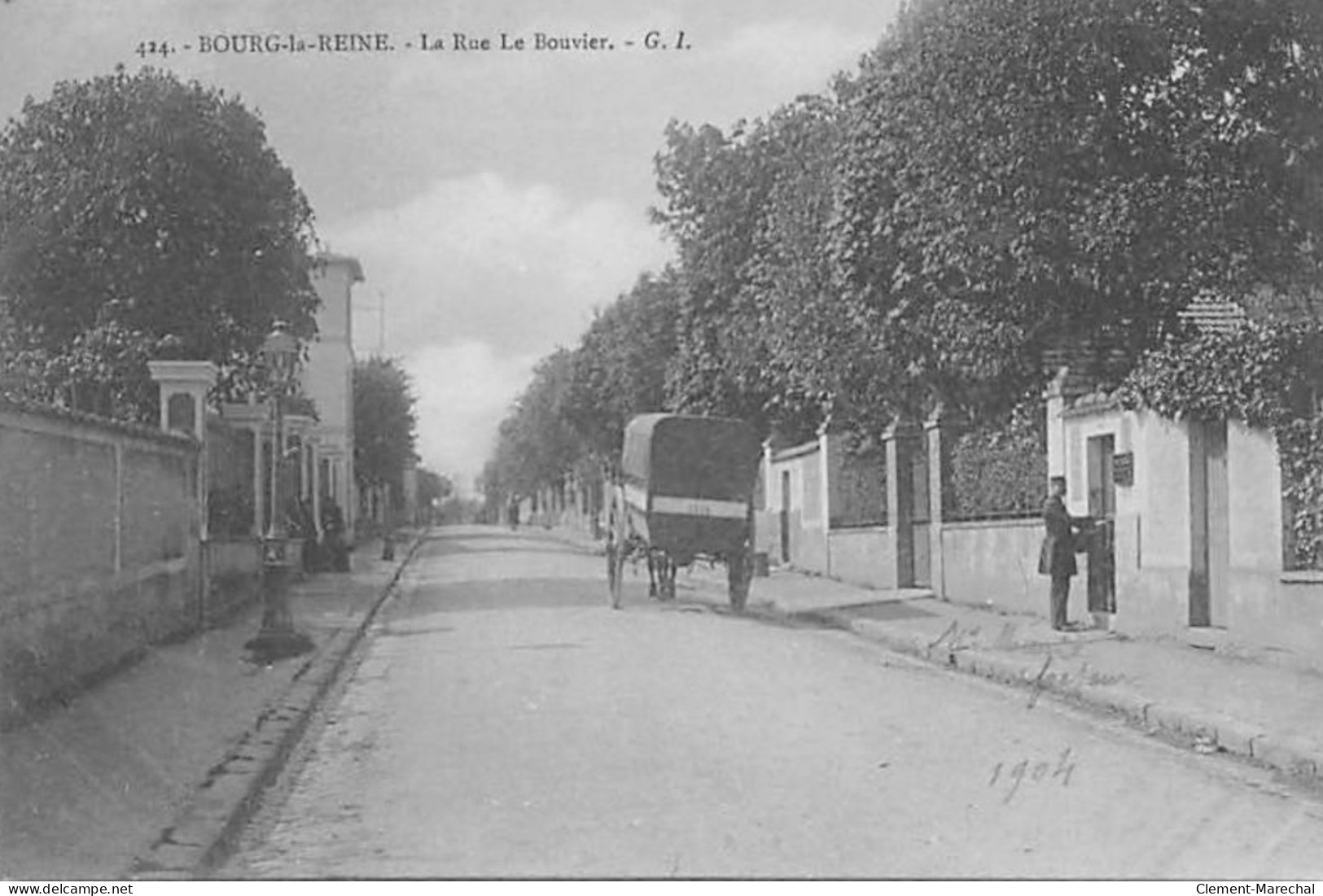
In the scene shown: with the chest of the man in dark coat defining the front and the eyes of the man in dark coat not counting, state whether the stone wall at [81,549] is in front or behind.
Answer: behind

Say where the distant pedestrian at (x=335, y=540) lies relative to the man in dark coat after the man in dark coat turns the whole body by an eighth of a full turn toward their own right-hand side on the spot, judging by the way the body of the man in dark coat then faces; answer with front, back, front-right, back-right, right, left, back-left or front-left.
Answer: back

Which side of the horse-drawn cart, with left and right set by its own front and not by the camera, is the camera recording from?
back

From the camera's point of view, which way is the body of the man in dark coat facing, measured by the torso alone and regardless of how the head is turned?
to the viewer's right

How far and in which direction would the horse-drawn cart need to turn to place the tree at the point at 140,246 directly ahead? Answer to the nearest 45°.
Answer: approximately 135° to its left

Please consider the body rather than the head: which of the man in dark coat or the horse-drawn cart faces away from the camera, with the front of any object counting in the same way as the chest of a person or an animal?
the horse-drawn cart

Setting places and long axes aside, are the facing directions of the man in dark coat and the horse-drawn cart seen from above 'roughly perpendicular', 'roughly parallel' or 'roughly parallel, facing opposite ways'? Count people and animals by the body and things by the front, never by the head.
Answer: roughly perpendicular

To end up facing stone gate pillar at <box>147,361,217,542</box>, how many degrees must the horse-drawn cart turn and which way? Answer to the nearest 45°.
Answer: approximately 135° to its left

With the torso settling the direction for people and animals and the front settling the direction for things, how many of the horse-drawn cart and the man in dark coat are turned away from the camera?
1

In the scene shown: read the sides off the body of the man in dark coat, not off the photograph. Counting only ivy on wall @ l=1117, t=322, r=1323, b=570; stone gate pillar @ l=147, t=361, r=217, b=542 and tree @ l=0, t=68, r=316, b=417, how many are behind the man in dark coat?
2

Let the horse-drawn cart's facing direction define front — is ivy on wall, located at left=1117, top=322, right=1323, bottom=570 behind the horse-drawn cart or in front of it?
behind

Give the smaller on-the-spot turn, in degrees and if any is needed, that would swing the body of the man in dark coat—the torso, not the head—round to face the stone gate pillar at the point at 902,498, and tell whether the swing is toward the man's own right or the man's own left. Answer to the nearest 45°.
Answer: approximately 90° to the man's own left

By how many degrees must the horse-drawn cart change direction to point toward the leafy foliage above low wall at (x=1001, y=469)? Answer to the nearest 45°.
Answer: approximately 90° to its right

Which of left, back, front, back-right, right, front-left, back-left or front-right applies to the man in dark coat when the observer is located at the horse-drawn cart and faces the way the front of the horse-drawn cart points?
back-right

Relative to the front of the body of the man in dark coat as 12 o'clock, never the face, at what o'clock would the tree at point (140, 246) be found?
The tree is roughly at 6 o'clock from the man in dark coat.
